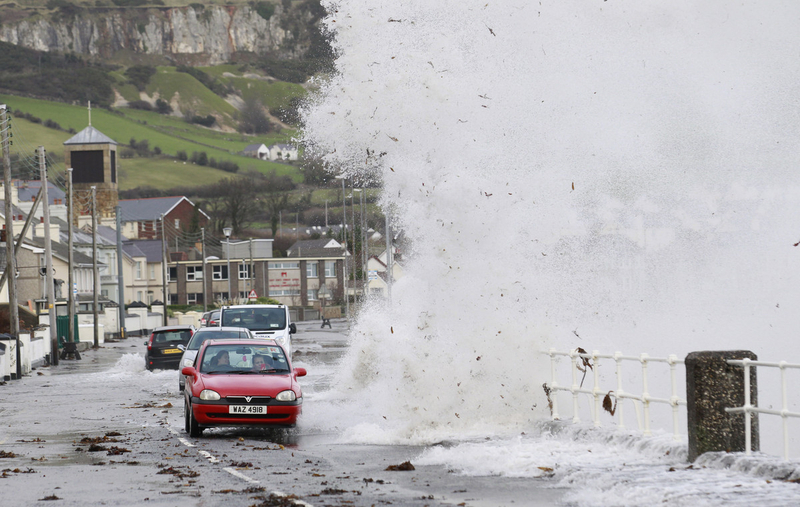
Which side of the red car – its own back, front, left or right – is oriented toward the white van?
back

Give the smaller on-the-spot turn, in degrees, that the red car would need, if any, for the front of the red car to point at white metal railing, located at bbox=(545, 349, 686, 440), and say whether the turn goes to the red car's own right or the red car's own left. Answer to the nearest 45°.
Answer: approximately 45° to the red car's own left

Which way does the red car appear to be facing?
toward the camera

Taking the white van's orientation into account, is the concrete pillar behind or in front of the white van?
in front

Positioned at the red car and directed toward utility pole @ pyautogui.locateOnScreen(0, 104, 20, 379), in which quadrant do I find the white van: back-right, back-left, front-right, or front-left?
front-right

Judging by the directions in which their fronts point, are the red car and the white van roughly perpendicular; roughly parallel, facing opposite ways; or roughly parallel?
roughly parallel

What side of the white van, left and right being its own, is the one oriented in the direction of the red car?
front

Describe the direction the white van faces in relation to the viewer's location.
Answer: facing the viewer

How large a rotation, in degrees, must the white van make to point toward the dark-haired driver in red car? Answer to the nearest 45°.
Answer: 0° — it already faces them

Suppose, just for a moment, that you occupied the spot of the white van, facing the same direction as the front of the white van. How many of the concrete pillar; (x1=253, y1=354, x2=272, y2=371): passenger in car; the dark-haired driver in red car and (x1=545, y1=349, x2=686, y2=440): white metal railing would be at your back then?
0

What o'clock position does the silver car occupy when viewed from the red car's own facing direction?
The silver car is roughly at 6 o'clock from the red car.

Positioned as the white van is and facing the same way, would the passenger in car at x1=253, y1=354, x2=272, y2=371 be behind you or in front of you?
in front

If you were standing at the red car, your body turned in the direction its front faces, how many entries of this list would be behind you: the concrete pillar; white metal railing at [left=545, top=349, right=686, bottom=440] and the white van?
1

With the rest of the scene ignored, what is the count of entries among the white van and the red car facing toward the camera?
2
